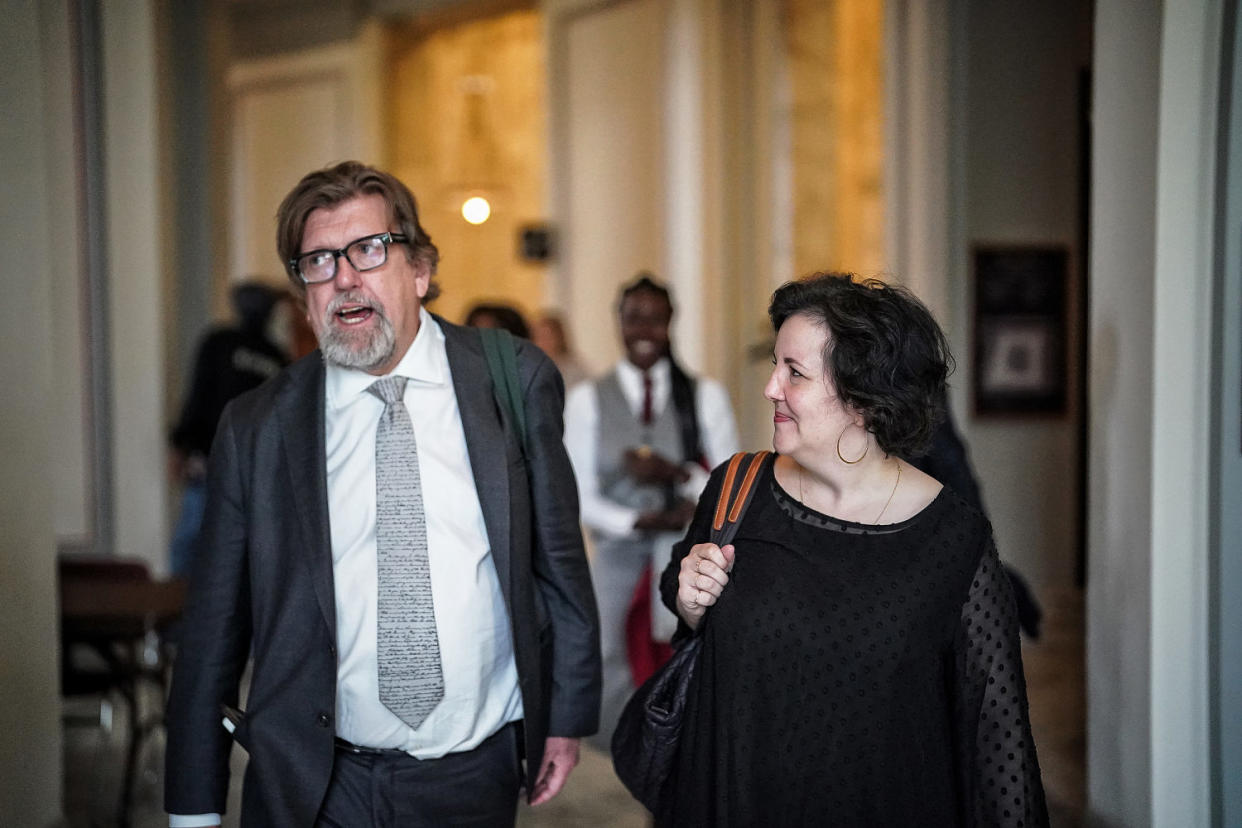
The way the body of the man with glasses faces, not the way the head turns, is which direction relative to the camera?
toward the camera

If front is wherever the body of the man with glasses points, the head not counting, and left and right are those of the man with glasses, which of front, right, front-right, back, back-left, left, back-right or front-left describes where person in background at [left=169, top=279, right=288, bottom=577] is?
back

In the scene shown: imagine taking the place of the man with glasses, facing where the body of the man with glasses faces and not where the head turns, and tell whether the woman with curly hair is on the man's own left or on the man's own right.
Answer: on the man's own left

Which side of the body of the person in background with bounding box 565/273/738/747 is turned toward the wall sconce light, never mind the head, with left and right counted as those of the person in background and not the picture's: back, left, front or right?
back

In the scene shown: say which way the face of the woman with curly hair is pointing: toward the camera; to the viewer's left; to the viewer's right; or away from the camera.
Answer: to the viewer's left

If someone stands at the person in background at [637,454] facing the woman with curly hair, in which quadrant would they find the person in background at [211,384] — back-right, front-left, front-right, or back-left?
back-right

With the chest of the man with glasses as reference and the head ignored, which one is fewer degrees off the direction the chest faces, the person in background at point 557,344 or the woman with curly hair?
the woman with curly hair

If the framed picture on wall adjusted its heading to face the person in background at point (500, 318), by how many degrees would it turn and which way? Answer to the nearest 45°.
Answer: approximately 45° to its right

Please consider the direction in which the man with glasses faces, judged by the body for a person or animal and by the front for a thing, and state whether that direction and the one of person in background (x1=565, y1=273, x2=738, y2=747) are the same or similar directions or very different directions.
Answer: same or similar directions

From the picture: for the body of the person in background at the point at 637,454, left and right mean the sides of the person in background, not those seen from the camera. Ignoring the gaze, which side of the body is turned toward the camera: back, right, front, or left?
front

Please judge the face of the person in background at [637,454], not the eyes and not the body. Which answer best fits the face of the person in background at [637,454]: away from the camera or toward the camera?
toward the camera

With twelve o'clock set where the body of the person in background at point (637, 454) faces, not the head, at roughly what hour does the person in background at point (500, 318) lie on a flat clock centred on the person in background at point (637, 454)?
the person in background at point (500, 318) is roughly at 4 o'clock from the person in background at point (637, 454).

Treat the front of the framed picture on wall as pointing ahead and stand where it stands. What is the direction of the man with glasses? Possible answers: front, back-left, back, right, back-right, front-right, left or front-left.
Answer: front

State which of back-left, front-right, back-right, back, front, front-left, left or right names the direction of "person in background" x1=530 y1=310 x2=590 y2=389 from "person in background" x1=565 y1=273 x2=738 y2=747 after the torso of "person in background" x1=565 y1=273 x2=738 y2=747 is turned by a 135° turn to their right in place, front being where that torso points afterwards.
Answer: front-right
